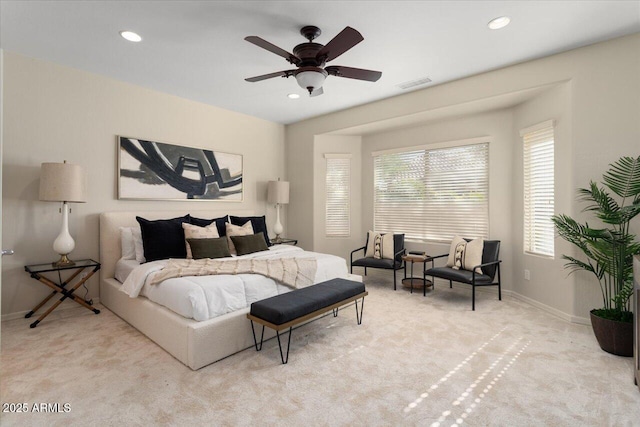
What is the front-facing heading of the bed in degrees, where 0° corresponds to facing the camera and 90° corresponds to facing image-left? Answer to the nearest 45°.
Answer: approximately 315°

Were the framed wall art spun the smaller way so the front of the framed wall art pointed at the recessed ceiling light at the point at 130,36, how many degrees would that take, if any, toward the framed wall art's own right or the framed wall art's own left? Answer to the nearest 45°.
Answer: approximately 45° to the framed wall art's own right

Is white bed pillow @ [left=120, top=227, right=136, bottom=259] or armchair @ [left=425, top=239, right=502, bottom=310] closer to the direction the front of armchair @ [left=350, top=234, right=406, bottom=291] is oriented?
the white bed pillow

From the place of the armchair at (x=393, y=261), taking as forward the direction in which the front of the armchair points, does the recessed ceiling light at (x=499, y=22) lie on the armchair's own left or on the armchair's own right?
on the armchair's own left

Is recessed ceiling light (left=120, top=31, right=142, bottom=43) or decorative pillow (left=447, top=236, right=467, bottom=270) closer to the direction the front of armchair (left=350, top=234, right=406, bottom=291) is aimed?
the recessed ceiling light
